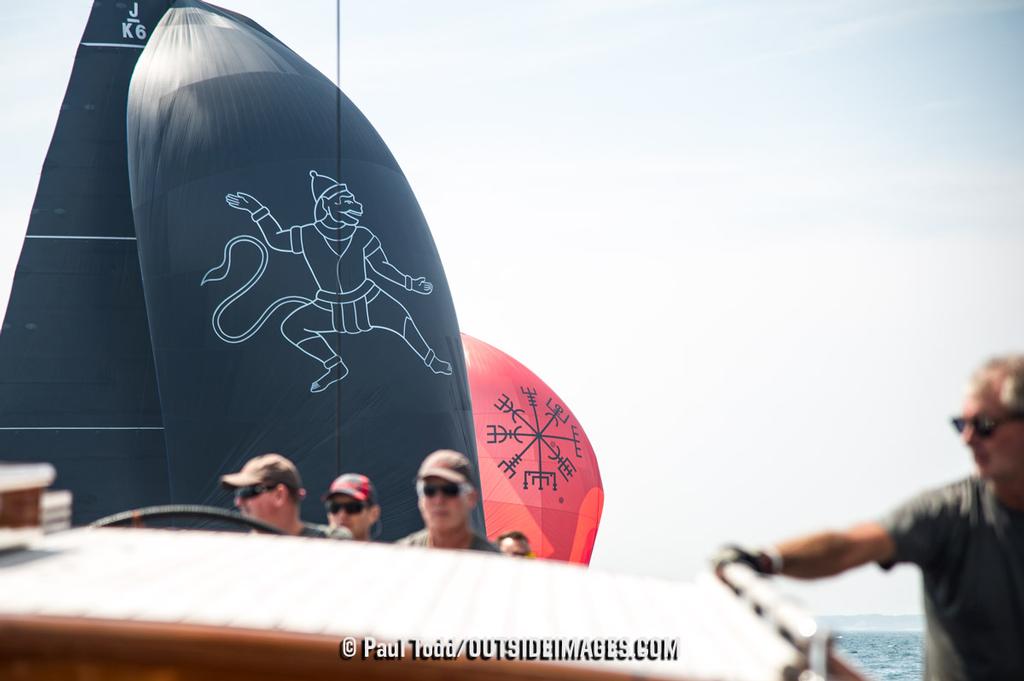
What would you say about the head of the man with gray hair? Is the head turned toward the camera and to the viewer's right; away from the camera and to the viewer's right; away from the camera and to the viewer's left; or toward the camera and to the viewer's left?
toward the camera and to the viewer's left

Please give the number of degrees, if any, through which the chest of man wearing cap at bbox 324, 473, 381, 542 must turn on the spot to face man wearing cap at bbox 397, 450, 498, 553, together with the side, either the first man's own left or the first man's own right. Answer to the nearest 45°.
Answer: approximately 45° to the first man's own left

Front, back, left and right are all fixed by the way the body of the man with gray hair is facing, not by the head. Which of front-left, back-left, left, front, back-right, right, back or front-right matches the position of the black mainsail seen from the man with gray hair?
right

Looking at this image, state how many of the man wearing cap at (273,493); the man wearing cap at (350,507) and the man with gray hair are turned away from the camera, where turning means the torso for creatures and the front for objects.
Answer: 0

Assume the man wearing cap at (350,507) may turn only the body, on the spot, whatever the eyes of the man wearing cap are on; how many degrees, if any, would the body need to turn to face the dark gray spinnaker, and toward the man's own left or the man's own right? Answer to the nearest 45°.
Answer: approximately 135° to the man's own right

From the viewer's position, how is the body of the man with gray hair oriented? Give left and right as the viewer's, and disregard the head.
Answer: facing the viewer and to the left of the viewer

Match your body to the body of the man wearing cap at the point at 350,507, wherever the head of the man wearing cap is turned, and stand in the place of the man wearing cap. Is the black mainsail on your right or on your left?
on your right
